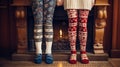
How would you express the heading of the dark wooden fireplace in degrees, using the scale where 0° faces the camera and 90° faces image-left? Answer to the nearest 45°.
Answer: approximately 0°
